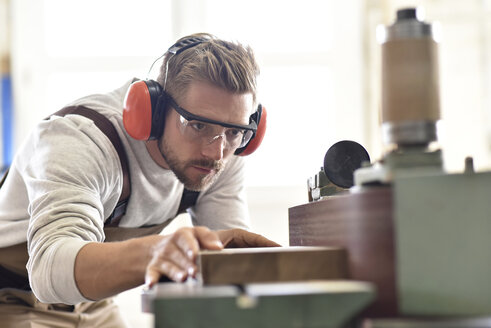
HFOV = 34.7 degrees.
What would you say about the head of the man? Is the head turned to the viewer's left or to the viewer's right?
to the viewer's right

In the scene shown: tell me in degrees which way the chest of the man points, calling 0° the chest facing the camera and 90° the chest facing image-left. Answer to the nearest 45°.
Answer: approximately 315°

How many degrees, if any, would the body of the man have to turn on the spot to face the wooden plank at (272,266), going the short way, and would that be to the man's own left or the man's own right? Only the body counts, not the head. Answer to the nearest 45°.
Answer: approximately 45° to the man's own right
